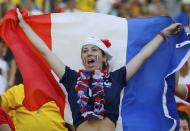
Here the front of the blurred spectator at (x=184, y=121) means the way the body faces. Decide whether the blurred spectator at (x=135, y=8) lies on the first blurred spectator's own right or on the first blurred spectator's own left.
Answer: on the first blurred spectator's own right

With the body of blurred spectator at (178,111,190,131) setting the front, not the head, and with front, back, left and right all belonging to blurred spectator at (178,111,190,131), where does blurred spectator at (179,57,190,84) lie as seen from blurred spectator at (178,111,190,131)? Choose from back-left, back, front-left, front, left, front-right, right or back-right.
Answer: back-right

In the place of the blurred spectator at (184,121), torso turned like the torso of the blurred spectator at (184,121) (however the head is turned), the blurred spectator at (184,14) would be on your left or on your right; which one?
on your right

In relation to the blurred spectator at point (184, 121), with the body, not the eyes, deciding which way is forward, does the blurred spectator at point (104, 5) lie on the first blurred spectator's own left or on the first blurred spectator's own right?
on the first blurred spectator's own right
